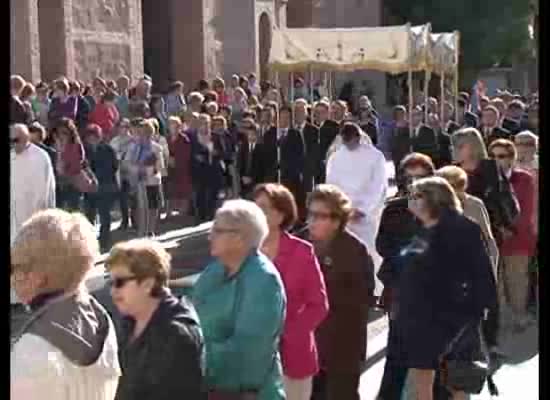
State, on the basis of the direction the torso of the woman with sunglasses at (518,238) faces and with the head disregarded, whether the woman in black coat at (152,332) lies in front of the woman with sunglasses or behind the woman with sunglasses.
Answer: in front

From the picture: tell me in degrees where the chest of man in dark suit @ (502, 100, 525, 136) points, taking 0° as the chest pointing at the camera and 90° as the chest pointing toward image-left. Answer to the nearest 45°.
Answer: approximately 45°

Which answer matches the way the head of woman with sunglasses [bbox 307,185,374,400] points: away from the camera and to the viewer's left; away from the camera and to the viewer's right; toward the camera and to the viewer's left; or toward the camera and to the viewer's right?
toward the camera and to the viewer's left

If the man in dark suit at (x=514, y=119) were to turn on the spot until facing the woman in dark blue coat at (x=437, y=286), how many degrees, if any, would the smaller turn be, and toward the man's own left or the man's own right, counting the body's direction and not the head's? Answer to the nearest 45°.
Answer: approximately 45° to the man's own left

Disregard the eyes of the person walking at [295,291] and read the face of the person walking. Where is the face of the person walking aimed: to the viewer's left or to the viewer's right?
to the viewer's left

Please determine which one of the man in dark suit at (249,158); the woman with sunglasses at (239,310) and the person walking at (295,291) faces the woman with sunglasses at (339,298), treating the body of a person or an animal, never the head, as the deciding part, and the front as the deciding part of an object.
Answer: the man in dark suit

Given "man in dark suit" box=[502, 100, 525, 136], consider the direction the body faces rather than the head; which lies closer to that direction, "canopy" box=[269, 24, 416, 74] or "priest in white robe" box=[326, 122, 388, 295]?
the priest in white robe

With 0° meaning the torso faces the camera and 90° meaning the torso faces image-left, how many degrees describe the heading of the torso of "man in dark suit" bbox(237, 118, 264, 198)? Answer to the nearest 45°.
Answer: approximately 0°

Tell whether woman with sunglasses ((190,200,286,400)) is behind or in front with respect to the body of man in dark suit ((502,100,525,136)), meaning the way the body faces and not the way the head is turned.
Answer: in front

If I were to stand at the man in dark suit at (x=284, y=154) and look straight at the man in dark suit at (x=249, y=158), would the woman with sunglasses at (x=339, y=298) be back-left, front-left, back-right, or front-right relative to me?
back-left

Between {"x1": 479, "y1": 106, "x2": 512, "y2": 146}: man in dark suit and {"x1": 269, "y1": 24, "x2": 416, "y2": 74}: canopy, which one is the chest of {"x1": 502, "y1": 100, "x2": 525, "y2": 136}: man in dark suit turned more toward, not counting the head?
the man in dark suit

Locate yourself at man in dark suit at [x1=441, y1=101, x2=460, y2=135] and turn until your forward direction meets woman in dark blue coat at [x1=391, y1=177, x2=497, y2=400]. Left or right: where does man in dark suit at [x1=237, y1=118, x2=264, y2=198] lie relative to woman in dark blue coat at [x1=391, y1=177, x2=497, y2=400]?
right

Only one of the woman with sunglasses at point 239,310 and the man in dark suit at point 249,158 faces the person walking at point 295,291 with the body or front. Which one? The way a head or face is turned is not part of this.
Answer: the man in dark suit
